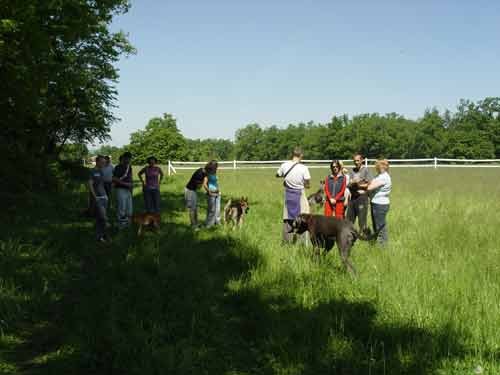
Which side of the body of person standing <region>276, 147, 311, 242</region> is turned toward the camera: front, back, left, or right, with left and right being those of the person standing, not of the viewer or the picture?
back

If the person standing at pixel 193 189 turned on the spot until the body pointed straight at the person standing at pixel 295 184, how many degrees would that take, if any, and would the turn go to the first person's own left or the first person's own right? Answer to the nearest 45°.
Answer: approximately 45° to the first person's own right

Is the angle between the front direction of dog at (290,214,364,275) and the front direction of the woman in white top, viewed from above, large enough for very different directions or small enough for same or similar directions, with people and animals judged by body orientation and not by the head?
same or similar directions

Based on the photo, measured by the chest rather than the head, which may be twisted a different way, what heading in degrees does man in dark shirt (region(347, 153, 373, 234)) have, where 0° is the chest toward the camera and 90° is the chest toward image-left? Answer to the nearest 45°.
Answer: approximately 45°

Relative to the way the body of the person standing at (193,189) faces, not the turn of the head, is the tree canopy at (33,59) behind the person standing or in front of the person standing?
behind

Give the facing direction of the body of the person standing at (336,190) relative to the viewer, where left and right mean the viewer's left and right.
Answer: facing the viewer

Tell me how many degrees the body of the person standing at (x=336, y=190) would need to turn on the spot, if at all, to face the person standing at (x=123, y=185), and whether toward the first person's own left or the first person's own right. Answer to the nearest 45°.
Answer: approximately 90° to the first person's own right

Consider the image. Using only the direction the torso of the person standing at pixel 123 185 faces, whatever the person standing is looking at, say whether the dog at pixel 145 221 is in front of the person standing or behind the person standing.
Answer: in front

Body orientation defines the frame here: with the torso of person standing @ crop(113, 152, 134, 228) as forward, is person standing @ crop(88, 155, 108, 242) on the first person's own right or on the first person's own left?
on the first person's own right

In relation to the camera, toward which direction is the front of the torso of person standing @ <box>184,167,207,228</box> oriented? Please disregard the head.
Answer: to the viewer's right

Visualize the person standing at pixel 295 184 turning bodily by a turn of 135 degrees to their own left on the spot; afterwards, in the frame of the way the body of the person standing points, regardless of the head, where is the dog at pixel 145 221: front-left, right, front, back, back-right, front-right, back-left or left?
front-right

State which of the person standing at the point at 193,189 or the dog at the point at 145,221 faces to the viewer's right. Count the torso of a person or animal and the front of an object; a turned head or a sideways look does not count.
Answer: the person standing

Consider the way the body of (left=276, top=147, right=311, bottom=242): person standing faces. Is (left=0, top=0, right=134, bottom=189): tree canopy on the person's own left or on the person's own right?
on the person's own left
